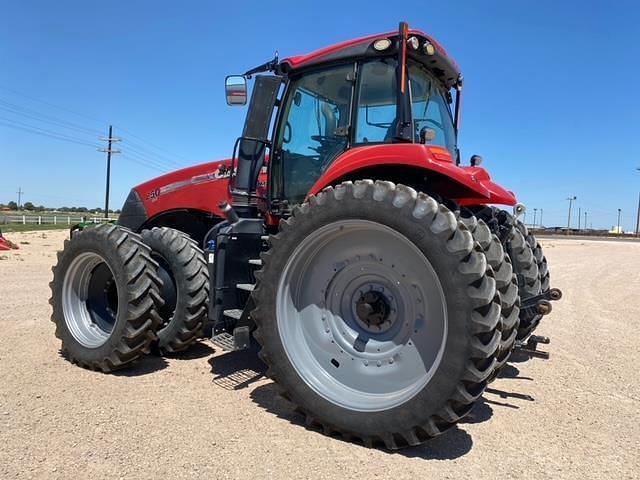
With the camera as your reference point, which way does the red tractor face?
facing away from the viewer and to the left of the viewer
